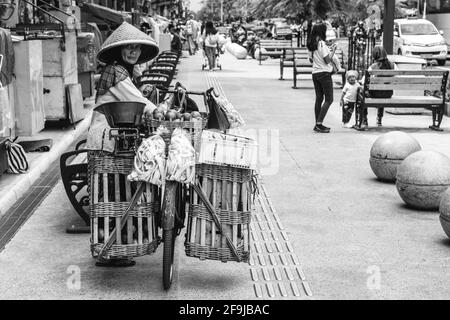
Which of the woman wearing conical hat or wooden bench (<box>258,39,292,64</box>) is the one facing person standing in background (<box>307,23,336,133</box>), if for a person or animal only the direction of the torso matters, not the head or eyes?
the wooden bench

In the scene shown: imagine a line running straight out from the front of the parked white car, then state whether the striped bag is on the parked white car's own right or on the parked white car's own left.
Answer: on the parked white car's own right

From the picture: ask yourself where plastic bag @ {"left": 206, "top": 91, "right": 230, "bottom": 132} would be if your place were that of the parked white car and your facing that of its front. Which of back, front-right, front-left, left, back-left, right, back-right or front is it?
front-right

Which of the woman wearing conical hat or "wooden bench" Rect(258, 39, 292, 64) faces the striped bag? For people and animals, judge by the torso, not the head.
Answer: the wooden bench

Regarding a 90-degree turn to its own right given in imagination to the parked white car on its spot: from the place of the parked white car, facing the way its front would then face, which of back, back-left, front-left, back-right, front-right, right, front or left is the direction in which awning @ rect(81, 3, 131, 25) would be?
front

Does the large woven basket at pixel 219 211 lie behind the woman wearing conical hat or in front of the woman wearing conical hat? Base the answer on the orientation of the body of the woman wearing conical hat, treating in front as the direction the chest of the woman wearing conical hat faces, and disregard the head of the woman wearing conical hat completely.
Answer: in front

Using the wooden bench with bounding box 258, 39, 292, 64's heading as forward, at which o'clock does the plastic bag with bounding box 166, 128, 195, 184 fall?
The plastic bag is roughly at 12 o'clock from the wooden bench.
